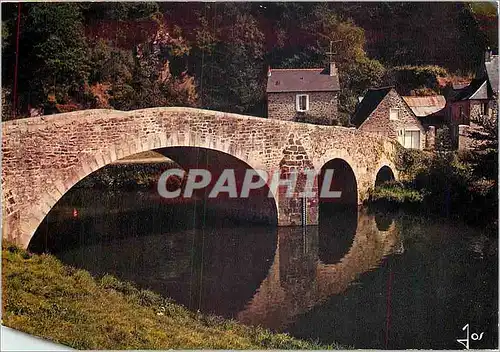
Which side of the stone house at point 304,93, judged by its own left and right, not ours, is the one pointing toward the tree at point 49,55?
right

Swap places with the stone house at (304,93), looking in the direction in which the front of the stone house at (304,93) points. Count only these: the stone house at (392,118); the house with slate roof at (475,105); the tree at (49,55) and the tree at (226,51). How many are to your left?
2

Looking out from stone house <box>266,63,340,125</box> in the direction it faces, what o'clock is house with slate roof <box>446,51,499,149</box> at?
The house with slate roof is roughly at 9 o'clock from the stone house.

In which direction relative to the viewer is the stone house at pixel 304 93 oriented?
toward the camera

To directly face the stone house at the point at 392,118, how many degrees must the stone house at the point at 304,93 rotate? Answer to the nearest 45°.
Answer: approximately 90° to its left

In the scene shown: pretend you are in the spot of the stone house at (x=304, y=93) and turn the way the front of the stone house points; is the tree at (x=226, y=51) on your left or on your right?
on your right

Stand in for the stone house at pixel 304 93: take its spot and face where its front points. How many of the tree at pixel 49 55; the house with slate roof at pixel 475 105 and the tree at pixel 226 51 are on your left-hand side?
1
